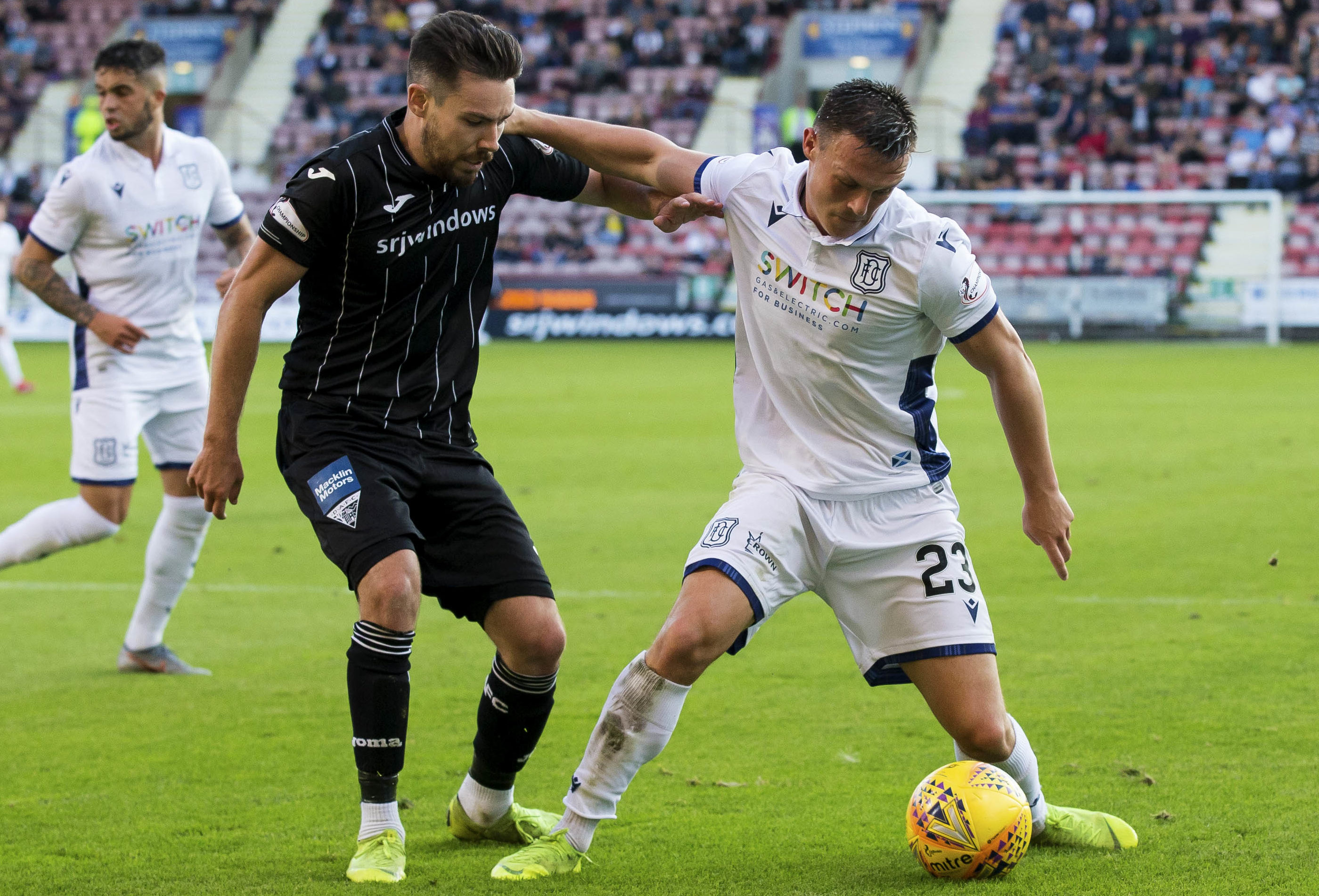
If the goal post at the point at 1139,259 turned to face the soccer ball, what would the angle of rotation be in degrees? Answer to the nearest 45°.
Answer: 0° — it already faces it

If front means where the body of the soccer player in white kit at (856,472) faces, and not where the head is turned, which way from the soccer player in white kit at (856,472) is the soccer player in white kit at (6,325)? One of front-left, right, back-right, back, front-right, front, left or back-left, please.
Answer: back-right

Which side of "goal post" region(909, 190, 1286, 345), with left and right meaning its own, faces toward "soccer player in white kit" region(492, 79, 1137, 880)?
front

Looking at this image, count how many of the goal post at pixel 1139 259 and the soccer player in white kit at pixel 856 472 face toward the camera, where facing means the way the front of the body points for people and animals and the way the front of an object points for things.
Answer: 2

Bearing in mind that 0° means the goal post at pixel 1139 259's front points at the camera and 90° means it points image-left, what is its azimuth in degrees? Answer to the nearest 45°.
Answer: approximately 0°

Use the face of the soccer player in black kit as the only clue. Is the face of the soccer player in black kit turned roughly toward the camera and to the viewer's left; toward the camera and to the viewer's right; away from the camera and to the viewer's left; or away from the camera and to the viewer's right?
toward the camera and to the viewer's right

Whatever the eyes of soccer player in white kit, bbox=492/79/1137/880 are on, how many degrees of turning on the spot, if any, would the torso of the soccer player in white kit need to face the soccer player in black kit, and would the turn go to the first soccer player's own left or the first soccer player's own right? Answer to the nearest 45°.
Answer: approximately 90° to the first soccer player's own right

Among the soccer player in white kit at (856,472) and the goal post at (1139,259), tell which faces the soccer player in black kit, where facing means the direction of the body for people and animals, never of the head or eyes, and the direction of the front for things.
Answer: the goal post

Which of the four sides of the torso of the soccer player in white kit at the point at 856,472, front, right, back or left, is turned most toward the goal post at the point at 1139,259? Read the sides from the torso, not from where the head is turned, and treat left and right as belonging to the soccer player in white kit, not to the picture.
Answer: back

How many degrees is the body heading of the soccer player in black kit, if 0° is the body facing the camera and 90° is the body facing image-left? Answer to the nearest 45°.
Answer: approximately 315°

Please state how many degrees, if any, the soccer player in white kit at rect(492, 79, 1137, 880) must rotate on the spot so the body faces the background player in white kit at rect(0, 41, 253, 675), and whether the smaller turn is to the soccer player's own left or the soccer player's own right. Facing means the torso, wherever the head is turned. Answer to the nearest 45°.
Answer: approximately 135° to the soccer player's own right

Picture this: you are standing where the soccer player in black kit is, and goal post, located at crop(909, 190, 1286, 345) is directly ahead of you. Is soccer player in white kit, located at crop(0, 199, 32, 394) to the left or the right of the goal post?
left
